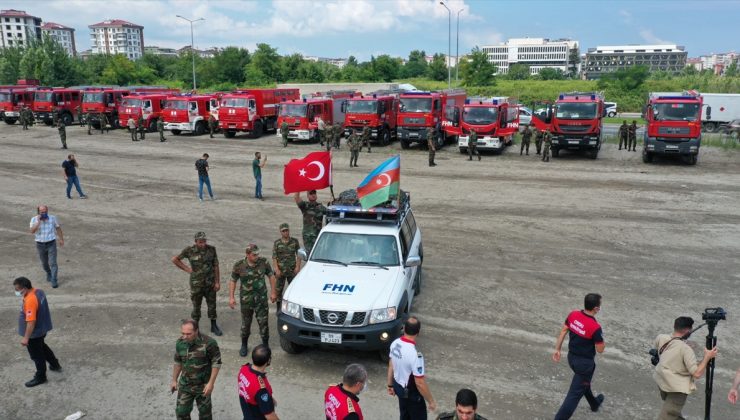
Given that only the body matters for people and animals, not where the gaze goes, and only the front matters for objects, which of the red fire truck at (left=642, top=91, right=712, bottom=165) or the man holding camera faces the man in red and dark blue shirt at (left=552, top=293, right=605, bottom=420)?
the red fire truck

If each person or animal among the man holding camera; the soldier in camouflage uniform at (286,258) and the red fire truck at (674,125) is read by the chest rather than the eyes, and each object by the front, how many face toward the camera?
2

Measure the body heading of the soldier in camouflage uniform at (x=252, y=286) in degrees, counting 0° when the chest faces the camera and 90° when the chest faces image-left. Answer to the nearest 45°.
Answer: approximately 0°

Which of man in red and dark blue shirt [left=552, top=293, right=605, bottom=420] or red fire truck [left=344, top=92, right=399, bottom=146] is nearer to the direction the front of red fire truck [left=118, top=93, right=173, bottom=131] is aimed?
the man in red and dark blue shirt

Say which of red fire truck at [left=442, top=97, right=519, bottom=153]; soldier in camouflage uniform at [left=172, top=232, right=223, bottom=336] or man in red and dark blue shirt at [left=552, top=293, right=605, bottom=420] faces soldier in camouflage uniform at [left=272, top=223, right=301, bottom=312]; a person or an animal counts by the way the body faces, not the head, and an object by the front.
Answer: the red fire truck

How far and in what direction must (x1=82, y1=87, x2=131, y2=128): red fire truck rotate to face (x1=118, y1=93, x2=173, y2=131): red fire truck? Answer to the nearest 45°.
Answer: approximately 90° to its left

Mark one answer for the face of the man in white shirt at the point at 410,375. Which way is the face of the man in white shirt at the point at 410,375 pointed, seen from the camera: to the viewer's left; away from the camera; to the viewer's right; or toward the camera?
away from the camera

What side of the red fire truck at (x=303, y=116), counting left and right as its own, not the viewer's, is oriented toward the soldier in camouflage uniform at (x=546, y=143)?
left

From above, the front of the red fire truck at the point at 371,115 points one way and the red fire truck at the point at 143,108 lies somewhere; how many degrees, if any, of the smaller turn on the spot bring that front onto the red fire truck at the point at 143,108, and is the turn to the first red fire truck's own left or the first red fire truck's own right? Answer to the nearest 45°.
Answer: approximately 45° to the first red fire truck's own right
